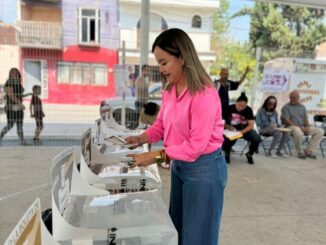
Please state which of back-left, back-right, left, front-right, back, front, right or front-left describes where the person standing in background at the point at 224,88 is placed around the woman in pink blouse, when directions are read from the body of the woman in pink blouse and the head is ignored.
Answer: back-right

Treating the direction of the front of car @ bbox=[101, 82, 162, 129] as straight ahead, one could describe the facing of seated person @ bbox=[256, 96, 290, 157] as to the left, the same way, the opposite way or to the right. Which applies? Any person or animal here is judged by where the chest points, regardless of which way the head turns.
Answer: to the left

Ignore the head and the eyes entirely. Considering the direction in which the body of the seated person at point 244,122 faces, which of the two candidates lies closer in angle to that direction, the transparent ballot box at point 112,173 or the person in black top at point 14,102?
the transparent ballot box

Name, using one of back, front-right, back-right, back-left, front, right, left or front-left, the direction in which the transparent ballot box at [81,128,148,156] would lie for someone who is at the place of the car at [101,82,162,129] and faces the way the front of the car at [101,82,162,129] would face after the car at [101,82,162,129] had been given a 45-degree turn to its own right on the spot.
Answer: back-left

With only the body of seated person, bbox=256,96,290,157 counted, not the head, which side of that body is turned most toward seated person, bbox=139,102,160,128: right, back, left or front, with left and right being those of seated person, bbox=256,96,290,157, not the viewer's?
right

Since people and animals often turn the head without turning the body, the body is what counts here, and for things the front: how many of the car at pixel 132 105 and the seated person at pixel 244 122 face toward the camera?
1

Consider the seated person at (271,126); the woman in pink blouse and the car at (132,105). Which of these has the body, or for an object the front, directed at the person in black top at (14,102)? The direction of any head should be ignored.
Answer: the car

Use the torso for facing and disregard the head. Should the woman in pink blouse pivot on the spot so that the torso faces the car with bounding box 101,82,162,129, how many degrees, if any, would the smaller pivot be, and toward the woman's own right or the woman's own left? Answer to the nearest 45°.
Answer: approximately 135° to the woman's own right

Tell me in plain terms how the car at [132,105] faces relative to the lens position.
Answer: facing to the left of the viewer
